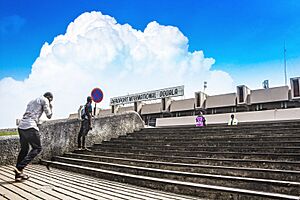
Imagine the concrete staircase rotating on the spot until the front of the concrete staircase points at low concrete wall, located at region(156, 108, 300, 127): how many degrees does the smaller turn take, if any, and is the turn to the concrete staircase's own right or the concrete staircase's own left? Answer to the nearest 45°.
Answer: approximately 135° to the concrete staircase's own right

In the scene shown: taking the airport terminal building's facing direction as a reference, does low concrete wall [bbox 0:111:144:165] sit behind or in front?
in front

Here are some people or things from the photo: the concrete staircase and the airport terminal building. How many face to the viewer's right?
0

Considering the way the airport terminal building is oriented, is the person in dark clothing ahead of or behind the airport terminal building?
ahead

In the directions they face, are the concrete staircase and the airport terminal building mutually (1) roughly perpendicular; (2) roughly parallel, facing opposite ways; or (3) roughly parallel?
roughly parallel

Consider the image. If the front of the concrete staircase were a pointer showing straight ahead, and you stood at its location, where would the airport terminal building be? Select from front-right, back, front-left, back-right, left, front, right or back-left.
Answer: back-right

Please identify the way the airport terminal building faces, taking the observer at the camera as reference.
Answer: facing the viewer and to the left of the viewer

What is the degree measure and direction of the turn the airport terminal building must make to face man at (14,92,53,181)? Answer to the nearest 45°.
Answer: approximately 45° to its left
